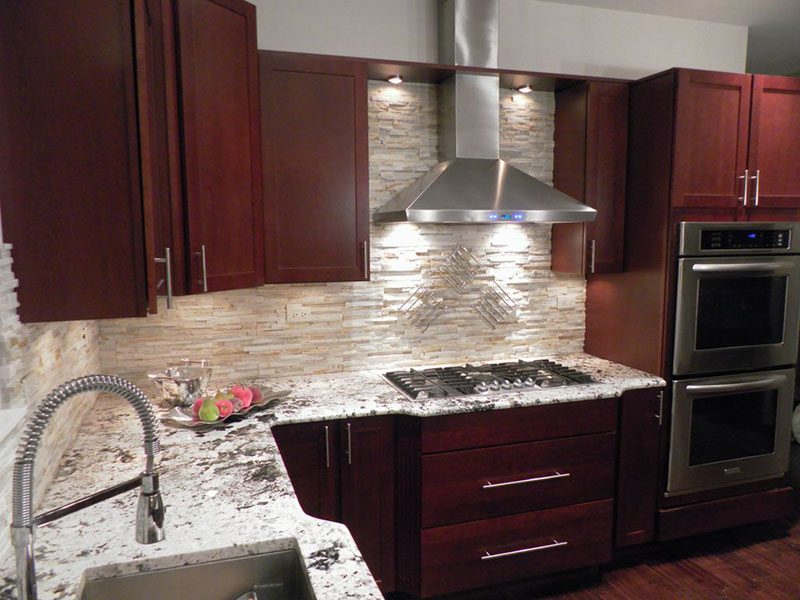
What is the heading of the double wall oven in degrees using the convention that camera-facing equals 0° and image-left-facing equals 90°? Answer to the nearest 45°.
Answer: approximately 315°

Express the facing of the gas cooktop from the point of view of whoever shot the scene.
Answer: facing the viewer

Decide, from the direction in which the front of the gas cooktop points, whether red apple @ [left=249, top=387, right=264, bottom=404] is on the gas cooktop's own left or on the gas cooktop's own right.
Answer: on the gas cooktop's own right

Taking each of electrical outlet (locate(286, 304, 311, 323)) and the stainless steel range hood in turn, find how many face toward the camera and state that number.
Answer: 2

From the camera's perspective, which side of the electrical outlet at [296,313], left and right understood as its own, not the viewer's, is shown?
front

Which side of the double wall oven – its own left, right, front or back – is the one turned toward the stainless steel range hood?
right

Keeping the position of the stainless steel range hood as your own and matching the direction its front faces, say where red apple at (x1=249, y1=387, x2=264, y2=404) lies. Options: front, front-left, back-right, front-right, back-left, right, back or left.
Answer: front-right

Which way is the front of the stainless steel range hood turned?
toward the camera

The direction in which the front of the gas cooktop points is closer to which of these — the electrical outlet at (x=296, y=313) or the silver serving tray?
the silver serving tray

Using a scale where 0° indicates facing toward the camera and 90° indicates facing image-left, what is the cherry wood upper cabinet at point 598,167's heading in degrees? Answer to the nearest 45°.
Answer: approximately 315°

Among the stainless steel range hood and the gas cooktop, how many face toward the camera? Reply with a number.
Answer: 2

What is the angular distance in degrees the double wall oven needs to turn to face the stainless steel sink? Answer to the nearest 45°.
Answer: approximately 45° to its right
